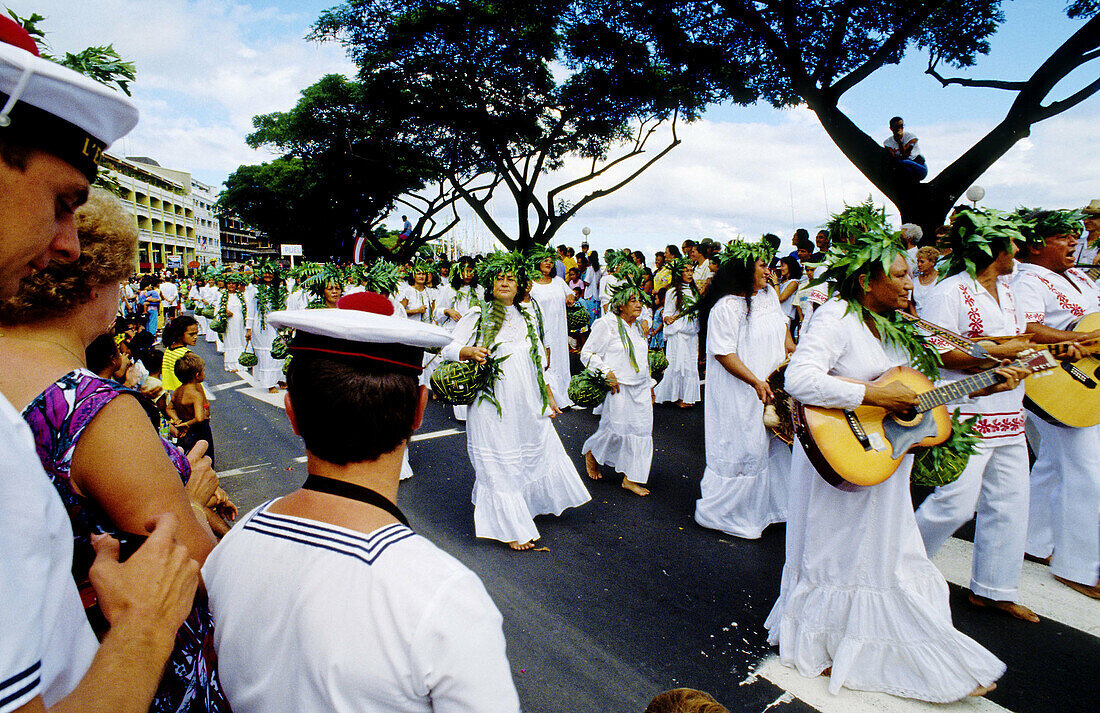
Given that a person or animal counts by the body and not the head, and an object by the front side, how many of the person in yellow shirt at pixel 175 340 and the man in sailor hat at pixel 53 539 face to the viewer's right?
2

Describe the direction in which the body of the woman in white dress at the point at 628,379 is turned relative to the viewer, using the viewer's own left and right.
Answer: facing the viewer and to the right of the viewer

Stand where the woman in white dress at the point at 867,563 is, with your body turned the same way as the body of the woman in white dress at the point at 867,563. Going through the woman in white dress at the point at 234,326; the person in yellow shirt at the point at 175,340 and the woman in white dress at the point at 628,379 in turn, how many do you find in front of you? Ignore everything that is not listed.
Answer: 0

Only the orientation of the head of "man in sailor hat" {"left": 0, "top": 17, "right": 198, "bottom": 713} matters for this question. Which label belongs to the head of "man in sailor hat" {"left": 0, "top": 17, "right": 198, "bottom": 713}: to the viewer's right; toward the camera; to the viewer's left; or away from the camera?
to the viewer's right

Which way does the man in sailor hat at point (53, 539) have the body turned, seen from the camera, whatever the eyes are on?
to the viewer's right

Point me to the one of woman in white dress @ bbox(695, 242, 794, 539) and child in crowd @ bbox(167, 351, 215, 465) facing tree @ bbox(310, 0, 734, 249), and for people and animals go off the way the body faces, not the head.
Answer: the child in crowd

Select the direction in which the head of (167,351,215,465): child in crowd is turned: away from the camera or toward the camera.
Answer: away from the camera

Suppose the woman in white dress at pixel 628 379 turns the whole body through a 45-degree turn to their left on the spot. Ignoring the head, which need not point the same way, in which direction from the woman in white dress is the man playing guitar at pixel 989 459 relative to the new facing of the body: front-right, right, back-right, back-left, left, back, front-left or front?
front-right

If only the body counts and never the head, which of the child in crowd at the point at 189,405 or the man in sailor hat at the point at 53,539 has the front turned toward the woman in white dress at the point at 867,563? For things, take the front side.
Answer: the man in sailor hat

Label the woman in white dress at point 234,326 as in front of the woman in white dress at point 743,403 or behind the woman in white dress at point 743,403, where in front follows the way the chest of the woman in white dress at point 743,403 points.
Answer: behind
